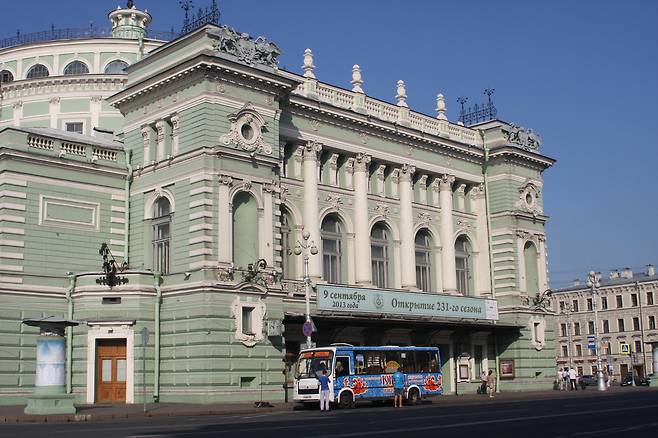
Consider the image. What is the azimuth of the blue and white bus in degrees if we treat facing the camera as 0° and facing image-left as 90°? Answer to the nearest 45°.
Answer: approximately 45°

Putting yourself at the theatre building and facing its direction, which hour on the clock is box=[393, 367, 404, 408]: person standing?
The person standing is roughly at 11 o'clock from the theatre building.

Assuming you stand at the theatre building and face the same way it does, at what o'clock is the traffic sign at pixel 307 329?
The traffic sign is roughly at 11 o'clock from the theatre building.

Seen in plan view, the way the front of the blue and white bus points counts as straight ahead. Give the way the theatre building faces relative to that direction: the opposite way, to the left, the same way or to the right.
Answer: to the left
